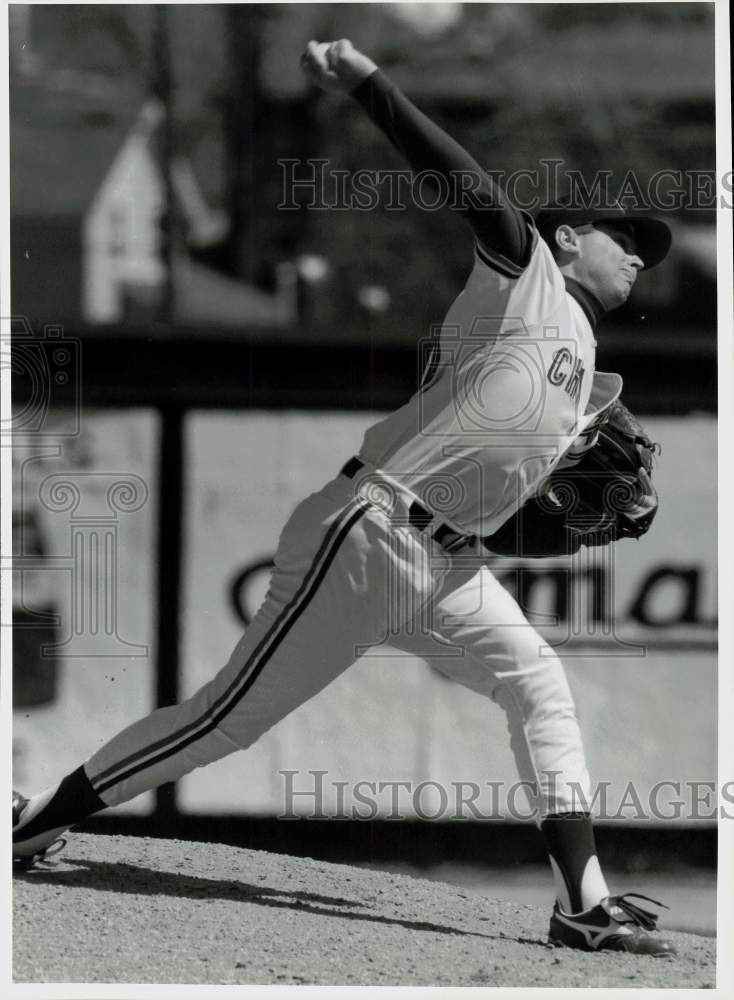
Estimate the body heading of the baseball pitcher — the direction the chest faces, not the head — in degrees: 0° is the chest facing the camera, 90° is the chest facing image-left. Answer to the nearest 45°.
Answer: approximately 270°

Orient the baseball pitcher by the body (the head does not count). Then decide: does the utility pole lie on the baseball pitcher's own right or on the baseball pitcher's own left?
on the baseball pitcher's own left
